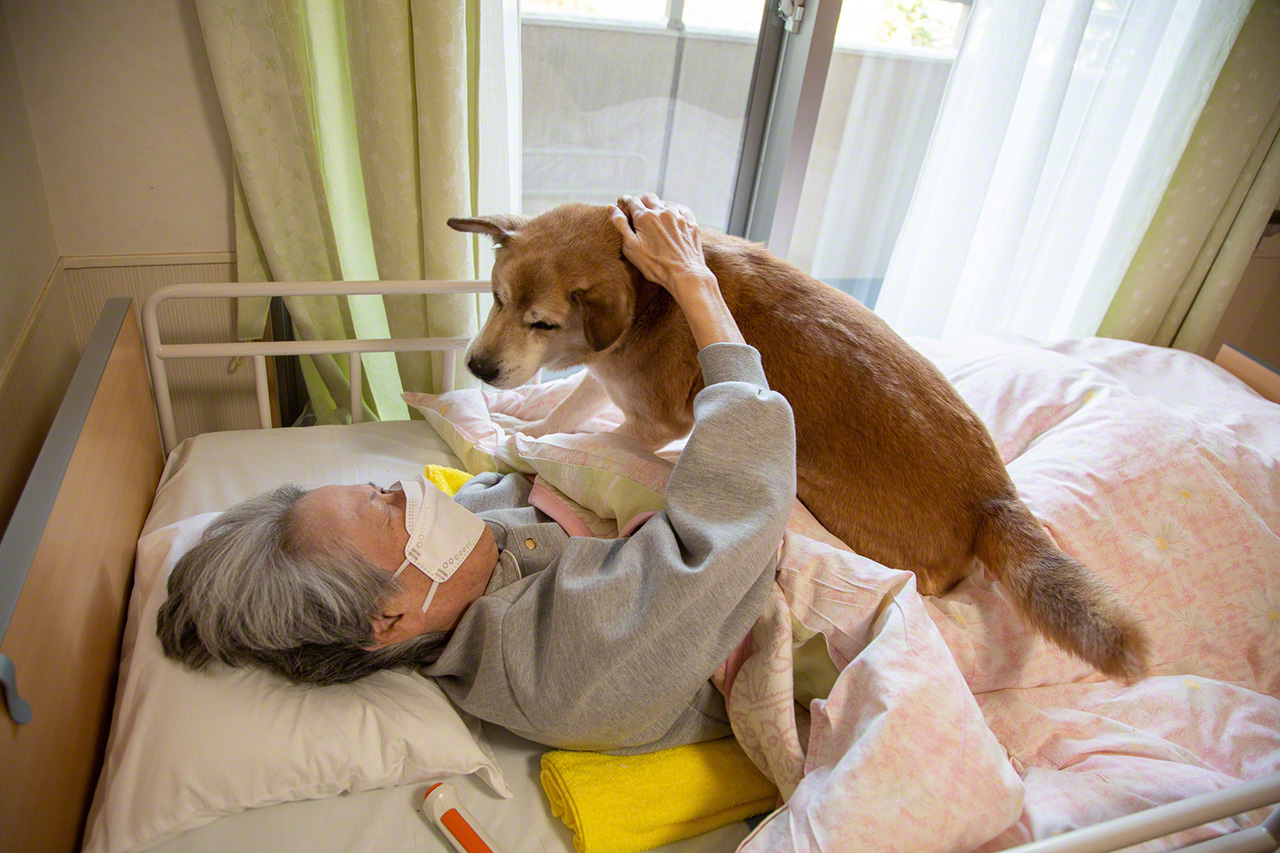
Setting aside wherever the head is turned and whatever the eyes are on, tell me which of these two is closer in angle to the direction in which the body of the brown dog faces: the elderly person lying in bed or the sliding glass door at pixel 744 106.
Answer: the sliding glass door

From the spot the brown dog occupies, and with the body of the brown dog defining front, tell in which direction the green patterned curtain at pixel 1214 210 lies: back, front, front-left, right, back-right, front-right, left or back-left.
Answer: right

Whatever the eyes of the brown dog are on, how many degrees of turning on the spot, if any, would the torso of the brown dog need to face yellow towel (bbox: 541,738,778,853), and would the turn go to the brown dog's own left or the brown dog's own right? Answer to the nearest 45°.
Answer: approximately 135° to the brown dog's own left

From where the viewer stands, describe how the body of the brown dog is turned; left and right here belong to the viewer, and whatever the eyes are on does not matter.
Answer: facing away from the viewer and to the left of the viewer

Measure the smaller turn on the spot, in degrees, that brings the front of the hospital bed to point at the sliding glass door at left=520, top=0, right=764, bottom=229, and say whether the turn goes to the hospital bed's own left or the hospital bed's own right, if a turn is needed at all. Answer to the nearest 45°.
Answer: approximately 90° to the hospital bed's own left

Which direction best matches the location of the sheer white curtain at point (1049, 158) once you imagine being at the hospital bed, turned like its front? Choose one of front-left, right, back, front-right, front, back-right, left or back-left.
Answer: front-left

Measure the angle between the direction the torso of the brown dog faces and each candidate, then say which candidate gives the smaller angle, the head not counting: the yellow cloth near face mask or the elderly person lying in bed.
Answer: the yellow cloth near face mask

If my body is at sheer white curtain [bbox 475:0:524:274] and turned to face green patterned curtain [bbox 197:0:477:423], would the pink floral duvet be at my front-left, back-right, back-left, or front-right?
back-left

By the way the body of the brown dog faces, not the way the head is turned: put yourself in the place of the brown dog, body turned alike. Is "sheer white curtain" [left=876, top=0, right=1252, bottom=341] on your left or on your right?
on your right

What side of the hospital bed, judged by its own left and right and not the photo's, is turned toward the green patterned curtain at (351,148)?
left

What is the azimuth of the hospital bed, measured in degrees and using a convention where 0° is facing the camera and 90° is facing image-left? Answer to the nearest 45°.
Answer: approximately 270°

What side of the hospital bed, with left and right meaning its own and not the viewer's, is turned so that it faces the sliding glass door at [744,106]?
left
